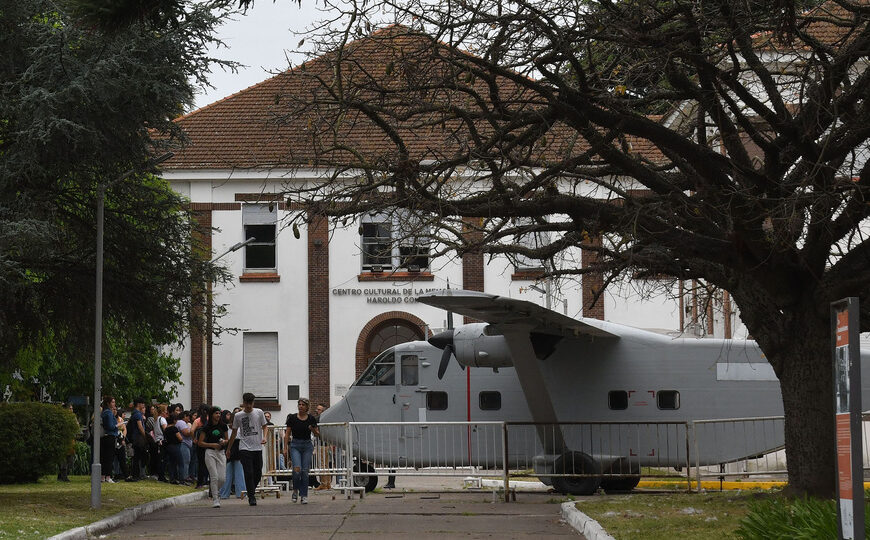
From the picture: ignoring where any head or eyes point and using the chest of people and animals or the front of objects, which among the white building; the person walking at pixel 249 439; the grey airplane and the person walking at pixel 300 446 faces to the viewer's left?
the grey airplane

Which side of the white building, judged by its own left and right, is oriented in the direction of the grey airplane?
front

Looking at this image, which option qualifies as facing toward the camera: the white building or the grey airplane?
the white building

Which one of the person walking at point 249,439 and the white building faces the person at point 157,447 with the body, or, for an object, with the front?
the white building

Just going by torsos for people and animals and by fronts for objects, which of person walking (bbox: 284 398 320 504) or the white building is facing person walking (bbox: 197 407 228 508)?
the white building

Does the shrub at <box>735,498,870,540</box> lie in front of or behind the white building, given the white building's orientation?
in front

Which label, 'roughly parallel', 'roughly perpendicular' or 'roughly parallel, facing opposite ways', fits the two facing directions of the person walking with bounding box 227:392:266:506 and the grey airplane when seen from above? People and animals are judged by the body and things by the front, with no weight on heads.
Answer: roughly perpendicular

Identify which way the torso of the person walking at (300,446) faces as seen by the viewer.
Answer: toward the camera

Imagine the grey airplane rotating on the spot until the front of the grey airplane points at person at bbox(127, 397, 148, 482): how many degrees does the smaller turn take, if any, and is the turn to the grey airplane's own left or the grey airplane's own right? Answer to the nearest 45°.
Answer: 0° — it already faces them

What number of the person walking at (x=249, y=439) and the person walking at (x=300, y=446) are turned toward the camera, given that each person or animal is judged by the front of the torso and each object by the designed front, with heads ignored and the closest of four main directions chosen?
2

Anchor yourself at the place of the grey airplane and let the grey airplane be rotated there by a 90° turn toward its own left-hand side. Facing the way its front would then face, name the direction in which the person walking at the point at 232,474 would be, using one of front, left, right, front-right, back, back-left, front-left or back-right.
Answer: right

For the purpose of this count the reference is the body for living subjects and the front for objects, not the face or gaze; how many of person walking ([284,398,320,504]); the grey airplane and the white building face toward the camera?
2

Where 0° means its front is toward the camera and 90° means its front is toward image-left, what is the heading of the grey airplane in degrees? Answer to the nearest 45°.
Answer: approximately 90°

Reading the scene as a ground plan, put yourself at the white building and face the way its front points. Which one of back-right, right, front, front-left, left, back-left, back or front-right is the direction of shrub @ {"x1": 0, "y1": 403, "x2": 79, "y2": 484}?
front

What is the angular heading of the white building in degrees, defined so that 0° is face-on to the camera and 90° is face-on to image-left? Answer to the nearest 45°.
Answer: approximately 0°

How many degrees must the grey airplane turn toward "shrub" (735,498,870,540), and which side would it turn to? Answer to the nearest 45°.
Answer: approximately 90° to its left

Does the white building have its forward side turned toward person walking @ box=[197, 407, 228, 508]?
yes
